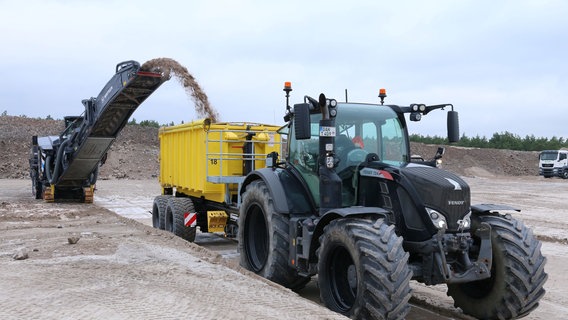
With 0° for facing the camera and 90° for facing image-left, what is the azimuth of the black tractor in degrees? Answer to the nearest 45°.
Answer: approximately 315°

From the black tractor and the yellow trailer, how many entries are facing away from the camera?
0

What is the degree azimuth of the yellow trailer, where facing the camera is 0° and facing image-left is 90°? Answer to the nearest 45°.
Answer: approximately 315°

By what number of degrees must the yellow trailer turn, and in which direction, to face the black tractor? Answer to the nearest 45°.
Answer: approximately 45° to its right

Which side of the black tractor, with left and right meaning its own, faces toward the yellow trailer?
back
